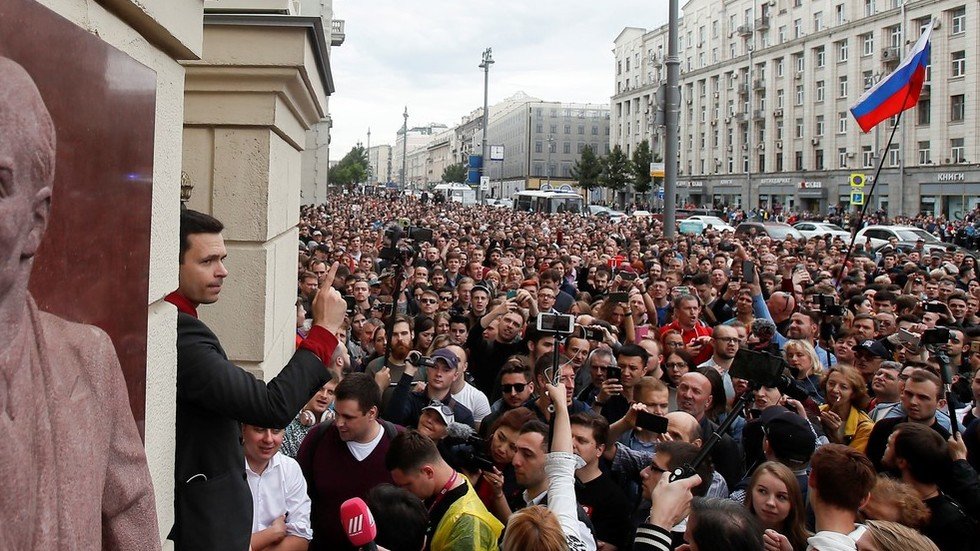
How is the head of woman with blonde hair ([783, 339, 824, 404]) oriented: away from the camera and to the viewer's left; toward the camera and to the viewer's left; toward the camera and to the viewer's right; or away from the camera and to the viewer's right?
toward the camera and to the viewer's left

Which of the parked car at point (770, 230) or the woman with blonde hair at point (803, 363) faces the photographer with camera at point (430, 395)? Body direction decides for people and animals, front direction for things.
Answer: the woman with blonde hair

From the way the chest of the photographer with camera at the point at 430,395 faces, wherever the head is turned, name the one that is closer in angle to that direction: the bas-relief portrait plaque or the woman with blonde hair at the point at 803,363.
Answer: the bas-relief portrait plaque

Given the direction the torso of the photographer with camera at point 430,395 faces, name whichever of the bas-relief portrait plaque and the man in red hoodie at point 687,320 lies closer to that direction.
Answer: the bas-relief portrait plaque

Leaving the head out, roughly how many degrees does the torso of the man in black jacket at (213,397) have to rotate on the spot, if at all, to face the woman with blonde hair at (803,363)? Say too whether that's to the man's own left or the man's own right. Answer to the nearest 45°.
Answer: approximately 45° to the man's own left

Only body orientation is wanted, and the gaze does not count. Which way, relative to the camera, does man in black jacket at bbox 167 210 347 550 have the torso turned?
to the viewer's right

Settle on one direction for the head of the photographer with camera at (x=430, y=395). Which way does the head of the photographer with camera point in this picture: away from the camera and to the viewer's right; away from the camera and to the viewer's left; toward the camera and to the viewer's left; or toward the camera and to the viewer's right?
toward the camera and to the viewer's left

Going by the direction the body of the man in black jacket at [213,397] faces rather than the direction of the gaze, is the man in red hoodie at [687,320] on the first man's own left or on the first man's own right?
on the first man's own left

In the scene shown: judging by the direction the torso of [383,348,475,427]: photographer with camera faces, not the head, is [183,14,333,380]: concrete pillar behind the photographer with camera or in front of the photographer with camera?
in front
